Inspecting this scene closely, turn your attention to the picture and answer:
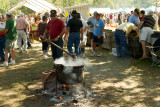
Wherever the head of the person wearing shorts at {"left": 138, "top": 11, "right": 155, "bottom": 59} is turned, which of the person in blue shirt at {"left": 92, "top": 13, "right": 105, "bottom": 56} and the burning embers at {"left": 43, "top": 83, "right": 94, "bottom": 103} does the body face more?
the person in blue shirt

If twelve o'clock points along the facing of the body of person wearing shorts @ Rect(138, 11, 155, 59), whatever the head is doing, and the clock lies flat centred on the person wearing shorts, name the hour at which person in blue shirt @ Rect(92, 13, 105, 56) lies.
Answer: The person in blue shirt is roughly at 11 o'clock from the person wearing shorts.

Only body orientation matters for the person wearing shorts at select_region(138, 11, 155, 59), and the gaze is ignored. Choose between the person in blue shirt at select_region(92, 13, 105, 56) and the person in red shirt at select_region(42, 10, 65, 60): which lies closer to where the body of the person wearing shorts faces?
the person in blue shirt

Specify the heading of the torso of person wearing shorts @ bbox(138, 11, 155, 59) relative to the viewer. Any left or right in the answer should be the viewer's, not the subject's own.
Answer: facing away from the viewer and to the left of the viewer
